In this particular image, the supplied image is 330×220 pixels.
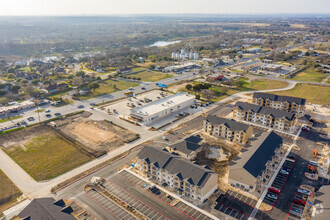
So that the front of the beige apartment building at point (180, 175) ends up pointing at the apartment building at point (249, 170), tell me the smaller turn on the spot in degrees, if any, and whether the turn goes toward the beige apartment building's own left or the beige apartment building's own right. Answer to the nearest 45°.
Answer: approximately 135° to the beige apartment building's own left

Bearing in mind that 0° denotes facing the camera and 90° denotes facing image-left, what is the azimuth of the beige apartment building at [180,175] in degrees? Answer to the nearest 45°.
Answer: approximately 45°
